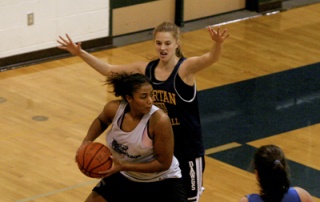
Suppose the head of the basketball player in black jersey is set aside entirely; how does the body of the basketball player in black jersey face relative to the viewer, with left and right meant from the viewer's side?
facing the viewer and to the left of the viewer
